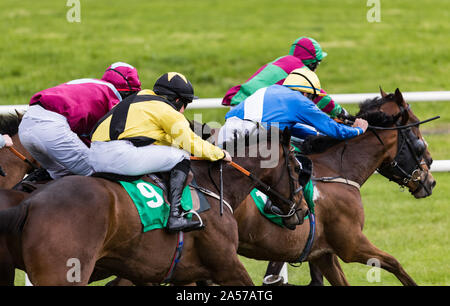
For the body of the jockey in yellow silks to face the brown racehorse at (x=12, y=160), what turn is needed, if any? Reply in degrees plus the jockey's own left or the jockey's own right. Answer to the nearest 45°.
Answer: approximately 135° to the jockey's own left

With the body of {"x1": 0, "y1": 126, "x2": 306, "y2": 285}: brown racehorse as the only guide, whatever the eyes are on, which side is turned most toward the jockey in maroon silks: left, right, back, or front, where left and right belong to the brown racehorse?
left

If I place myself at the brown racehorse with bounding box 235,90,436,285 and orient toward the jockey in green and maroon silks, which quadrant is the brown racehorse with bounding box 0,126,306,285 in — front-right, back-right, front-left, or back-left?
back-left

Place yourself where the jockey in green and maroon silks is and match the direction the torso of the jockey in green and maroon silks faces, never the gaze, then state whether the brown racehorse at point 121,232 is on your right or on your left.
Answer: on your right

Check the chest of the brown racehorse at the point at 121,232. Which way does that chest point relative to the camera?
to the viewer's right

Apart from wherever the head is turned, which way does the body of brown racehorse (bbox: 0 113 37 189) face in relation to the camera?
to the viewer's right

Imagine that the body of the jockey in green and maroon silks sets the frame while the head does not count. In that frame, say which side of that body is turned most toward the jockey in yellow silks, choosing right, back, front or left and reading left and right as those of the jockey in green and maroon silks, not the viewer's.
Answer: right

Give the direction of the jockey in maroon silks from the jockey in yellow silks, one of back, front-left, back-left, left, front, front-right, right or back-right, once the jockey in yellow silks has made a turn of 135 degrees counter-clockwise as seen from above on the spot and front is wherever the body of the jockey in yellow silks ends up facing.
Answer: front

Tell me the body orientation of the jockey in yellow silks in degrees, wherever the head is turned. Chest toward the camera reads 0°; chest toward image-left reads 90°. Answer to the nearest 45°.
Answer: approximately 270°
